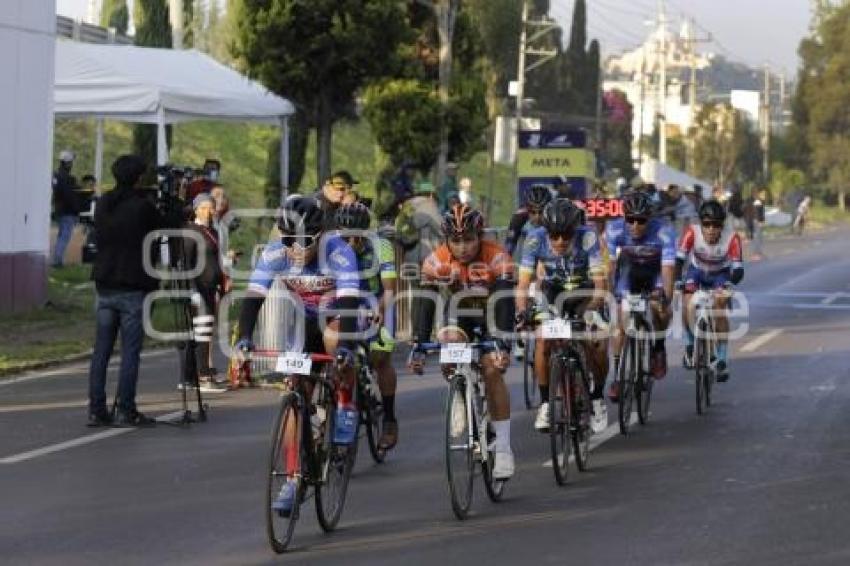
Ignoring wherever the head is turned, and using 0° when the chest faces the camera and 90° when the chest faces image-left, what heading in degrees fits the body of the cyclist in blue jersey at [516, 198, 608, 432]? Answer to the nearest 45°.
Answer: approximately 0°

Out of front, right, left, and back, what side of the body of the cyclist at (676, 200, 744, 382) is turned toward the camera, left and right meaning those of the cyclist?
front

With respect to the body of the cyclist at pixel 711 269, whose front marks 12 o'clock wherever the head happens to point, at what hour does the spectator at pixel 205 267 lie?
The spectator is roughly at 3 o'clock from the cyclist.

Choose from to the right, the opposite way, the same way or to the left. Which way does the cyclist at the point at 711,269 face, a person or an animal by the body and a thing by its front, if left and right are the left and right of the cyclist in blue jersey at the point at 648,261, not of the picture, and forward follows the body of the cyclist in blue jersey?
the same way

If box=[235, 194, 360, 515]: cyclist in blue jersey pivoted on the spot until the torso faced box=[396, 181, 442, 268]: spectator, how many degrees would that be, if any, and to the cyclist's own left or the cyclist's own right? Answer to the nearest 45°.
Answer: approximately 135° to the cyclist's own right

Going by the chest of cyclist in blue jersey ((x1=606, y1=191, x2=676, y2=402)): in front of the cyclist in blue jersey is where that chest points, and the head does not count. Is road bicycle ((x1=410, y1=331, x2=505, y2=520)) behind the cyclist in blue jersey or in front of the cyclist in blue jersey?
in front

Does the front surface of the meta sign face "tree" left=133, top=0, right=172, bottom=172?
no

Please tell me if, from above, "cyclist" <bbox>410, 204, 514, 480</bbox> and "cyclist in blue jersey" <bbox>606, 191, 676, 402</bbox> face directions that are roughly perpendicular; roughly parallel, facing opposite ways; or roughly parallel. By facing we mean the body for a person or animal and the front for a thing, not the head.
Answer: roughly parallel

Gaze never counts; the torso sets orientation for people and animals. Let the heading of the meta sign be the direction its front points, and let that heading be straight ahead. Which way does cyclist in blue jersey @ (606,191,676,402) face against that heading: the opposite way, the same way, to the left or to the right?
the same way

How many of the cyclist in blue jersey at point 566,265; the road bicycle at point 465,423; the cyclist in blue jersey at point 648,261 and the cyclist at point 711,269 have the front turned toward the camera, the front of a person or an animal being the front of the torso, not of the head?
4

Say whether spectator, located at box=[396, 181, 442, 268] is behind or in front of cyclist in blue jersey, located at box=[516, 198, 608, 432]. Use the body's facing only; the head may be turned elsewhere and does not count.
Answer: behind

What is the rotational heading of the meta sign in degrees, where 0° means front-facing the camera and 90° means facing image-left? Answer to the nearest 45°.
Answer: approximately 0°

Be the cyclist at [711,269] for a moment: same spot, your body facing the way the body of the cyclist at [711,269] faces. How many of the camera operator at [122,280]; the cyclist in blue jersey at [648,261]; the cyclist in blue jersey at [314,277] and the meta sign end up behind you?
1

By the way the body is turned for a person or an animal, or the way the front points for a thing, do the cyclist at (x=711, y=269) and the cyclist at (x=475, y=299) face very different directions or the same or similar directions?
same or similar directions

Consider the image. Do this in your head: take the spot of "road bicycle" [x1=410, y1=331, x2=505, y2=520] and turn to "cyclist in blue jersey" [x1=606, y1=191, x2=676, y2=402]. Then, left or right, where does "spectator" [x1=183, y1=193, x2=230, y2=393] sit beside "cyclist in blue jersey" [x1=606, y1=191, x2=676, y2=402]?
left

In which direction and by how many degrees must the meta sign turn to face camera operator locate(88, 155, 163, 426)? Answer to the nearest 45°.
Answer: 0° — it already faces them

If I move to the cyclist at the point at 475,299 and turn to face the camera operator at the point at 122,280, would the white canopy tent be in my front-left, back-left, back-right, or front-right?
front-right

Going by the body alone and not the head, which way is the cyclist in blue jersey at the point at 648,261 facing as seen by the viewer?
toward the camera

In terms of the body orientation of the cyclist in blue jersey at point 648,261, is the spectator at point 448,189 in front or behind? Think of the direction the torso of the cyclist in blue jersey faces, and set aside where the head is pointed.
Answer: behind
